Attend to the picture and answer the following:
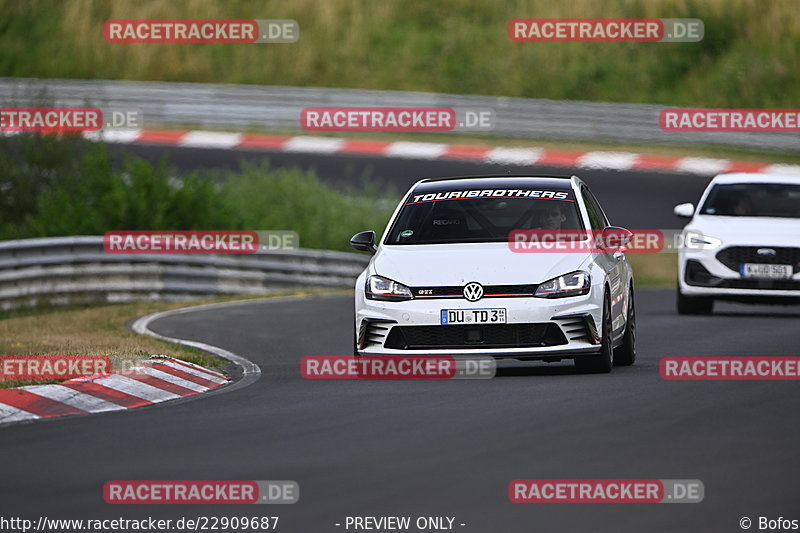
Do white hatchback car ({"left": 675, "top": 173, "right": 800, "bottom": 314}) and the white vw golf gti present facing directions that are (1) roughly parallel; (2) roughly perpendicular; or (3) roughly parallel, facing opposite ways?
roughly parallel

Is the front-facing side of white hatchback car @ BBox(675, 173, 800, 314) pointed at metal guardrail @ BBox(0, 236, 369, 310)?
no

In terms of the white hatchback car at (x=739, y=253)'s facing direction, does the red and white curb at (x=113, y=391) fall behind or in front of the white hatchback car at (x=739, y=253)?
in front

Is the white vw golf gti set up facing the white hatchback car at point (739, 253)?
no

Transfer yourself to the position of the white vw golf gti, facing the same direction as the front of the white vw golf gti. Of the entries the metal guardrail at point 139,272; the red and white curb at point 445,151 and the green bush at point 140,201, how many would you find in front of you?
0

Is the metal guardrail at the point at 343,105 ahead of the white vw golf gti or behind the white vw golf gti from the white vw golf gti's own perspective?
behind

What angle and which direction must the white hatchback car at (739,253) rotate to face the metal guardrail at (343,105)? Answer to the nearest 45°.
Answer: approximately 135° to its right

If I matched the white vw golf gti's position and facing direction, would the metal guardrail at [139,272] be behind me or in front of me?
behind

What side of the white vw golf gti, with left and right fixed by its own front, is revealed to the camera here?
front

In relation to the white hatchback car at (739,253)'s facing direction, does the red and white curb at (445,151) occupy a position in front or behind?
behind

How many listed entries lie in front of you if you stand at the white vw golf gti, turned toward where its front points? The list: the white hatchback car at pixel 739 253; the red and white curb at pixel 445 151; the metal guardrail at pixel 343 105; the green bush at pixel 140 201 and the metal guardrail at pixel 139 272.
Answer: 0

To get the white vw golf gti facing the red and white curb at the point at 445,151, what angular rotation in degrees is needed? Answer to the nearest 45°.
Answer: approximately 180°

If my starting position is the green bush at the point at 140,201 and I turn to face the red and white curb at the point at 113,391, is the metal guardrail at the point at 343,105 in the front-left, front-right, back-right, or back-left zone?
back-left

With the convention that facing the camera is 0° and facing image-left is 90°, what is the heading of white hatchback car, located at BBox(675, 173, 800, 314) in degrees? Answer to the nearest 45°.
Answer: approximately 0°

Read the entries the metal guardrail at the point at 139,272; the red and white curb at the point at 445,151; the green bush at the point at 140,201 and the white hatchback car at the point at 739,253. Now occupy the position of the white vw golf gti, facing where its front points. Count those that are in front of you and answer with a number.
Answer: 0
